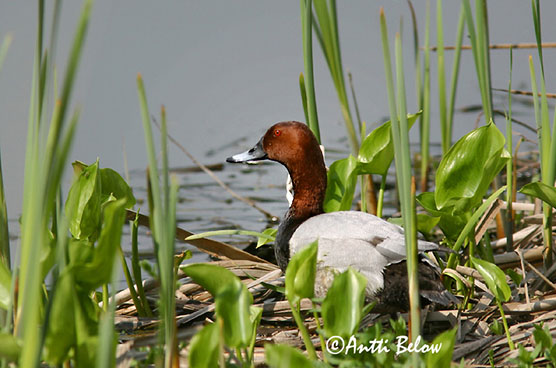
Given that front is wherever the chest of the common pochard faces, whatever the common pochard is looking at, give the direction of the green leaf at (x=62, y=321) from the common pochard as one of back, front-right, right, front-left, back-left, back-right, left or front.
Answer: front-left

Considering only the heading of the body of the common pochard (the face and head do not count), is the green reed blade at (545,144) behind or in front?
behind

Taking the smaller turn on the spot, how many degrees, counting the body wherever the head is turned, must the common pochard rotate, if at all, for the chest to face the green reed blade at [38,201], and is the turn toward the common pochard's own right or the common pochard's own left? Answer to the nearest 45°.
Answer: approximately 45° to the common pochard's own left

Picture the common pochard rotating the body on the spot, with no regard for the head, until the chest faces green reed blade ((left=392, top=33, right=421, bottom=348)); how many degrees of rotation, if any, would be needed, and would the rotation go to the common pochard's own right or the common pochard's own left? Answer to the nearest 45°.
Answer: approximately 90° to the common pochard's own left

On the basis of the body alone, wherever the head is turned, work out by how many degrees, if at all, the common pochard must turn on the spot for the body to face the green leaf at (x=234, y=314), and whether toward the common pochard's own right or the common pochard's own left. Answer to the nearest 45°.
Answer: approximately 45° to the common pochard's own left

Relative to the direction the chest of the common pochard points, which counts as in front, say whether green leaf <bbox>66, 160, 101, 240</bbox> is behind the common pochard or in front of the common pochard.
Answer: in front

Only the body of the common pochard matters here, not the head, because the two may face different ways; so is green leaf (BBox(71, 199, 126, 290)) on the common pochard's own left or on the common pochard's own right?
on the common pochard's own left

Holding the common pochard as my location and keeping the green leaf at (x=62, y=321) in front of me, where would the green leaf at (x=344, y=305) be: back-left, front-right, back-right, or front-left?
front-left

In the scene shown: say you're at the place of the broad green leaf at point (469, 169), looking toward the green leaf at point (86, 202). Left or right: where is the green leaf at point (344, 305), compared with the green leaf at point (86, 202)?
left

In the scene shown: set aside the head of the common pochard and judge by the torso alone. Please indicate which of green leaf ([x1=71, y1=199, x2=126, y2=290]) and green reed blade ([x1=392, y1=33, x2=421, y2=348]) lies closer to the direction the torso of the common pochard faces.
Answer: the green leaf

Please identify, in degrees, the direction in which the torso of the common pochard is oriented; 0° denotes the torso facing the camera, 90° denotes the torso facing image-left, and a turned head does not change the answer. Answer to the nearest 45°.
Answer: approximately 90°
